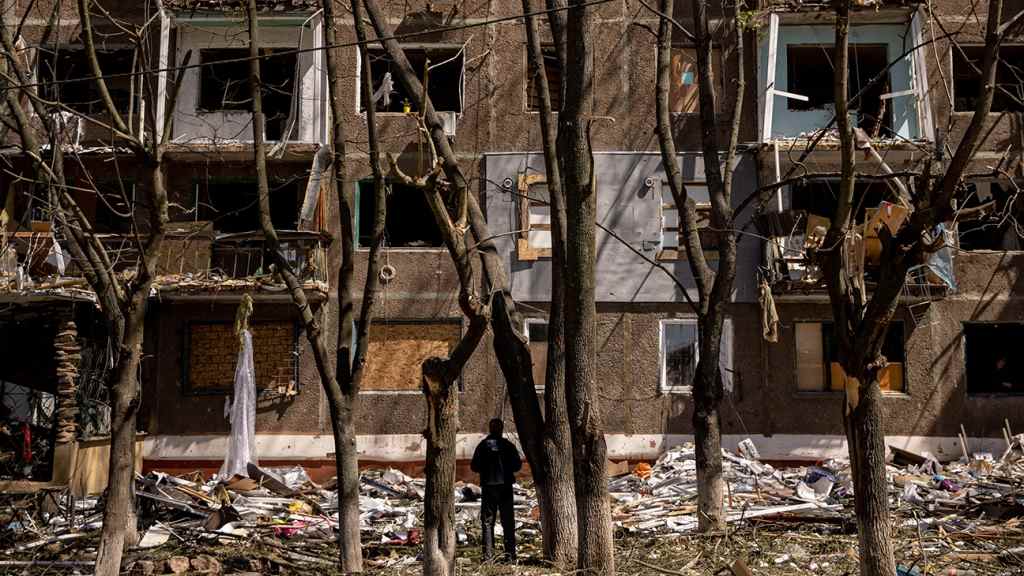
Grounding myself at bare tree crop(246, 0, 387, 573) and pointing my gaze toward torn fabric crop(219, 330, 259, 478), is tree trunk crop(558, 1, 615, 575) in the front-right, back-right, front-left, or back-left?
back-right

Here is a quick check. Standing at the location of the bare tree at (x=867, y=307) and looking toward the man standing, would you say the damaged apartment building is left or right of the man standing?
right

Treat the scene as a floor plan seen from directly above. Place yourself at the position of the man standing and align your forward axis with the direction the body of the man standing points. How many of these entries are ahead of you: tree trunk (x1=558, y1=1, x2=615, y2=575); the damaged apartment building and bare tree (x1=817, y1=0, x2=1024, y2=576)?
1

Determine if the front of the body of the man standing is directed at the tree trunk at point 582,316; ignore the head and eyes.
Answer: no

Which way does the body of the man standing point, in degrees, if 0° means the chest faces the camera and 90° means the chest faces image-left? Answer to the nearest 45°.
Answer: approximately 180°

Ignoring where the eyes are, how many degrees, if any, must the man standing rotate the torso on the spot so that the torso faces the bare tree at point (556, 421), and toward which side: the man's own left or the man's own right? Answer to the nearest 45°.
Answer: approximately 135° to the man's own right

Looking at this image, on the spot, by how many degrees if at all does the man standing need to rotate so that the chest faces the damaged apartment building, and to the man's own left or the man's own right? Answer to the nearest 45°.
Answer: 0° — they already face it

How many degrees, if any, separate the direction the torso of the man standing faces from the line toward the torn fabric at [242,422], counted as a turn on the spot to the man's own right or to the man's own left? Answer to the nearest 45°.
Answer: approximately 45° to the man's own left

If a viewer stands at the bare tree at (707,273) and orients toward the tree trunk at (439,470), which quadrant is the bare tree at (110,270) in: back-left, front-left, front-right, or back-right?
front-right

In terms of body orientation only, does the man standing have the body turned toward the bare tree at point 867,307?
no

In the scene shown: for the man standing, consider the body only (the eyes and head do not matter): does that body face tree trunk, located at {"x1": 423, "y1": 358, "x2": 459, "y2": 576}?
no
